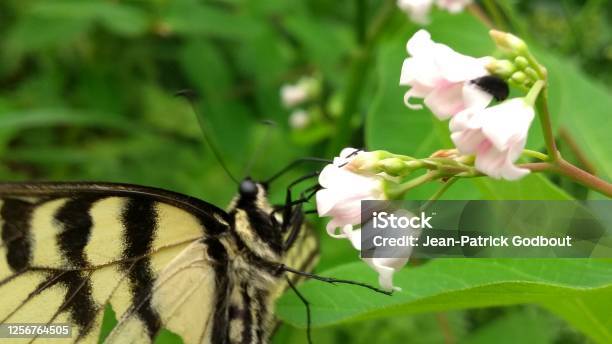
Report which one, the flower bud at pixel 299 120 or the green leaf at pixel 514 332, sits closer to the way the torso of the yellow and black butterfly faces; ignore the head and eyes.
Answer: the green leaf

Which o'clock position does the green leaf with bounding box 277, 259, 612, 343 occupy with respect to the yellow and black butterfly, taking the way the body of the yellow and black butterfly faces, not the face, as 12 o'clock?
The green leaf is roughly at 1 o'clock from the yellow and black butterfly.

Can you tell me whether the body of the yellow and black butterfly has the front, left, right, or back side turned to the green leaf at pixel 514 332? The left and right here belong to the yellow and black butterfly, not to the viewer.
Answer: front

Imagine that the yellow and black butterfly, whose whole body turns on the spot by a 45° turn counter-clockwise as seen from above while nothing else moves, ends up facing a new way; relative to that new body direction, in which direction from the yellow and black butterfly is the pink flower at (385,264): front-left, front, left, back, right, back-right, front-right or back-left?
right

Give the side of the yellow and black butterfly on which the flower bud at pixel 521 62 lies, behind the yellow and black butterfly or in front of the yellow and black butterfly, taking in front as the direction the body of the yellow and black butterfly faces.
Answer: in front

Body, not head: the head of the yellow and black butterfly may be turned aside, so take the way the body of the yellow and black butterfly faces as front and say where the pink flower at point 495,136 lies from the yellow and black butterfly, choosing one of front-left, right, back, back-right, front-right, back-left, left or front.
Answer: front-right

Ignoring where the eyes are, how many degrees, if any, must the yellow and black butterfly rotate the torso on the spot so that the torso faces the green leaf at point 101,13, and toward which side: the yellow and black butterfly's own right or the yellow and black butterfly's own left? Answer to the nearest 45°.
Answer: approximately 90° to the yellow and black butterfly's own left

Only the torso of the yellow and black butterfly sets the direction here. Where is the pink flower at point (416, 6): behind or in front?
in front

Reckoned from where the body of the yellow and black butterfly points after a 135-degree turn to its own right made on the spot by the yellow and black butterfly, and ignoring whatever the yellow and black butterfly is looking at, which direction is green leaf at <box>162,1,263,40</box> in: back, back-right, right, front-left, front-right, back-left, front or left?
back-right

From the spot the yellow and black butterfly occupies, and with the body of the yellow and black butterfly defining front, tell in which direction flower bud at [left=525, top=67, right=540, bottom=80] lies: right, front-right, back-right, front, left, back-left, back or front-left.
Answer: front-right

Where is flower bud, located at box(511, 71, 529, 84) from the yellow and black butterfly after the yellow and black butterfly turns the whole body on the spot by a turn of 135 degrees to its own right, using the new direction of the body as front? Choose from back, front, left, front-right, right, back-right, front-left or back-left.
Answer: left

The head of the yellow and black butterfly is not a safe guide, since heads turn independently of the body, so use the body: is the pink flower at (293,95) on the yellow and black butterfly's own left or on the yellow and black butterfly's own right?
on the yellow and black butterfly's own left

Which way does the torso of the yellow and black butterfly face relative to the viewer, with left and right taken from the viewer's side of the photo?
facing to the right of the viewer
